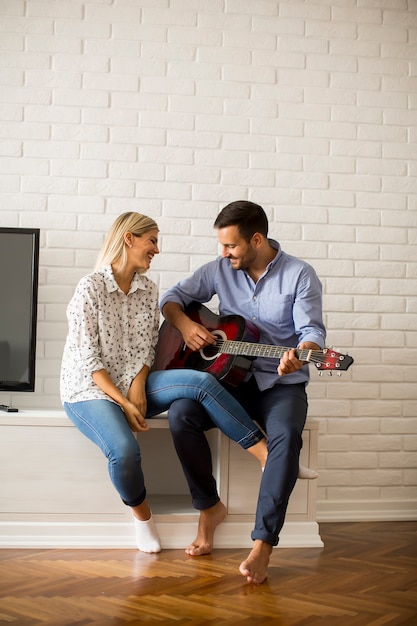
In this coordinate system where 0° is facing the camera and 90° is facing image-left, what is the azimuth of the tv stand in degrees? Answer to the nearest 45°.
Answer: approximately 0°

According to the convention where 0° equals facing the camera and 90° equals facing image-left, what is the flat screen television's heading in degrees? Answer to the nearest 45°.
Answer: approximately 0°

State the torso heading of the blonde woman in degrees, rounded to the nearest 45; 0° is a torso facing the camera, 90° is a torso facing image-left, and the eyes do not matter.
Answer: approximately 315°

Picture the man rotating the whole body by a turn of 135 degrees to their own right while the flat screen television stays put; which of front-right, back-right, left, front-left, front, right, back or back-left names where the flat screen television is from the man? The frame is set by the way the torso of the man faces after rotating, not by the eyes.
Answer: left

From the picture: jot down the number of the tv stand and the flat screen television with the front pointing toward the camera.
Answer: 2

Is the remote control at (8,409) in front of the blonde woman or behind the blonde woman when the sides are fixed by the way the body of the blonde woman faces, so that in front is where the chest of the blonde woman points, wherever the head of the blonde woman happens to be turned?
behind

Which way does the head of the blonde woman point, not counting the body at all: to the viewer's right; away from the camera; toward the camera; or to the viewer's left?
to the viewer's right

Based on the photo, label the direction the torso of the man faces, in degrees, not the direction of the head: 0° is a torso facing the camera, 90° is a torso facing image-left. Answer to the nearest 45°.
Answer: approximately 45°

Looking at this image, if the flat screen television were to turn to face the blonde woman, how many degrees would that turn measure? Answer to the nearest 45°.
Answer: approximately 45° to its left
